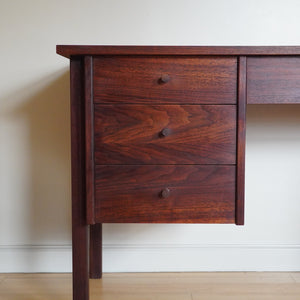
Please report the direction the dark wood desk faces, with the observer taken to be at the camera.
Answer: facing the viewer
